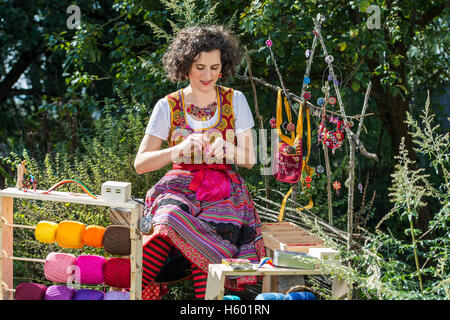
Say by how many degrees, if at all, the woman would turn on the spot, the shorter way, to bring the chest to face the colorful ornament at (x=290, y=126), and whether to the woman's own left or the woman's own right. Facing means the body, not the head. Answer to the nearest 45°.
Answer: approximately 135° to the woman's own left

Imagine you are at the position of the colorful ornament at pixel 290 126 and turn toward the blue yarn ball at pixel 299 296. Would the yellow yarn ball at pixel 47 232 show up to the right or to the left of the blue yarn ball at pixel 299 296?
right

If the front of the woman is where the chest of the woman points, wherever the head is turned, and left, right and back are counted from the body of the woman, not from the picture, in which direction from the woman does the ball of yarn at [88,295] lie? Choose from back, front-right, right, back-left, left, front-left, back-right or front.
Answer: front-right

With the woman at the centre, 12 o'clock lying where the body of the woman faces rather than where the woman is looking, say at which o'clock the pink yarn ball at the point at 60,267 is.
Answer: The pink yarn ball is roughly at 2 o'clock from the woman.

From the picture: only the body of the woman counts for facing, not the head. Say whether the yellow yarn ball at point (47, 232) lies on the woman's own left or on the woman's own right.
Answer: on the woman's own right

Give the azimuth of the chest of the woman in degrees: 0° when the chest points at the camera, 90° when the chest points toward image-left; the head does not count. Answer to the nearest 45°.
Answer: approximately 0°

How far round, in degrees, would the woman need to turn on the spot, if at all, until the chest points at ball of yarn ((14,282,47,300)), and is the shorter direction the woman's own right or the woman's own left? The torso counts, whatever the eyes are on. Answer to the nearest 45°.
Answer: approximately 45° to the woman's own right
